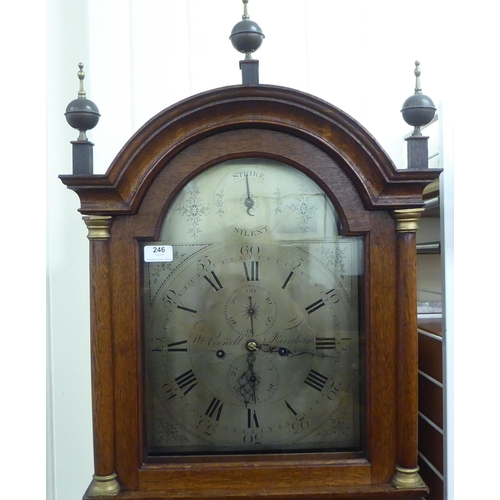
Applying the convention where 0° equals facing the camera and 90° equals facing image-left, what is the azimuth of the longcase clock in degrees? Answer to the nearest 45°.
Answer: approximately 0°

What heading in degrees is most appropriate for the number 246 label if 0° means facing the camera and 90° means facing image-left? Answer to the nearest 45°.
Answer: approximately 0°
